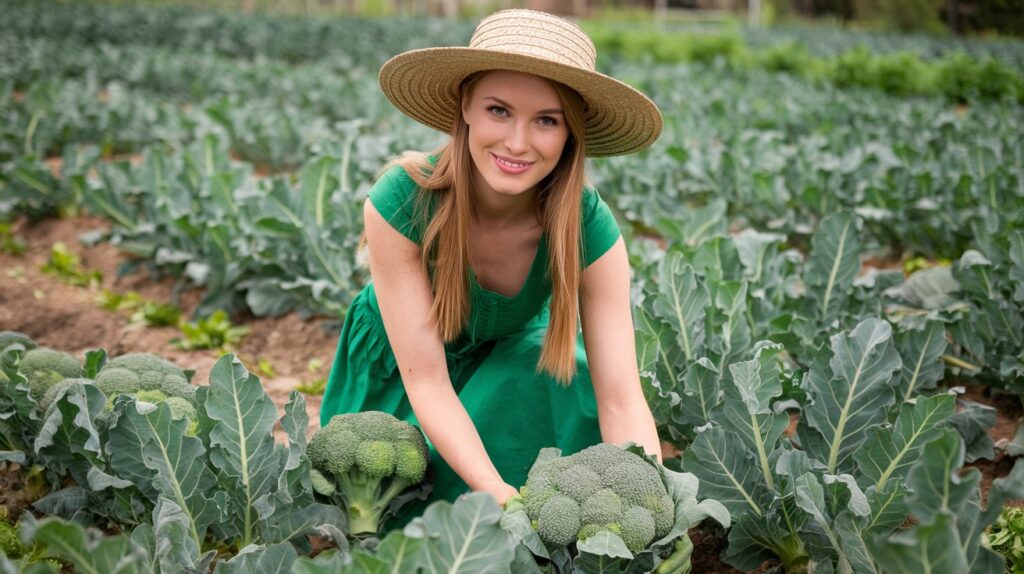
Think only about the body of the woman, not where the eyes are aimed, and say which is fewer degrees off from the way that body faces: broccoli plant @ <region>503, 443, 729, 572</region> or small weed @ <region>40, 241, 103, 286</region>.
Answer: the broccoli plant

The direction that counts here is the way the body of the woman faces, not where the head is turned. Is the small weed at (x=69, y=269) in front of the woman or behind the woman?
behind

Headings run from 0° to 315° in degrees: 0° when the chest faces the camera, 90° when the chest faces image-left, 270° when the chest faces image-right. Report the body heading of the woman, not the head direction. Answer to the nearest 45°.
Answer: approximately 0°

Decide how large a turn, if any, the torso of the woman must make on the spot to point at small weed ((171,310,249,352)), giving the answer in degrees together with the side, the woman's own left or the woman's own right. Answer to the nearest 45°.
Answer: approximately 135° to the woman's own right

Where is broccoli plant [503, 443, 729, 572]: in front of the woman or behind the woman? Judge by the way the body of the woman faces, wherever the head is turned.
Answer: in front

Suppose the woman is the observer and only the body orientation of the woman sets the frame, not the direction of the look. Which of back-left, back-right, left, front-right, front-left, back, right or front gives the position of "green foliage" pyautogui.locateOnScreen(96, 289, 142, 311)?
back-right
